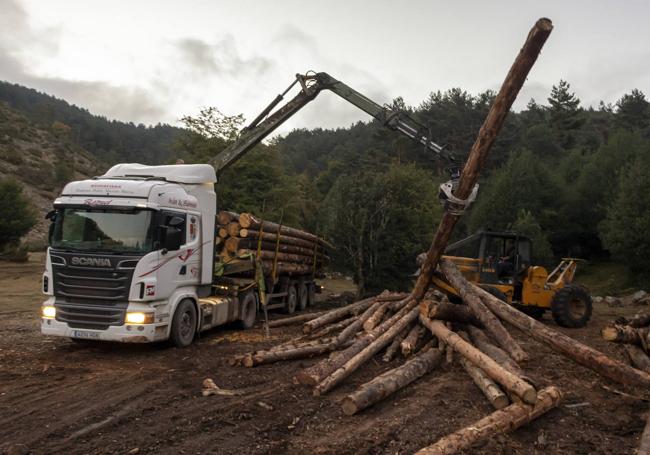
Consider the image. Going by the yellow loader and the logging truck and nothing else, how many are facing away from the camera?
0

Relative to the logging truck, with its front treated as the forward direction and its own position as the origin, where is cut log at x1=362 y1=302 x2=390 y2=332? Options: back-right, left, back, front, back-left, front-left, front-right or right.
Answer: back-left

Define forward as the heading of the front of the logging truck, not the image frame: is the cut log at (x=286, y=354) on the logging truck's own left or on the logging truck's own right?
on the logging truck's own left

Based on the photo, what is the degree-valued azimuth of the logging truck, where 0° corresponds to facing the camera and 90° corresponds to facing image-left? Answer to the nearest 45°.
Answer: approximately 45°

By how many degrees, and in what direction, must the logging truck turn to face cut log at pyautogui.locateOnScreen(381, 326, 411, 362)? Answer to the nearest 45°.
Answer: approximately 135° to its left
